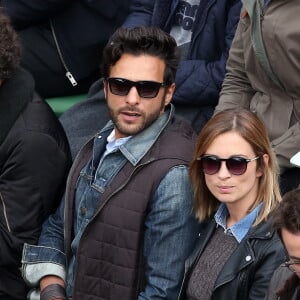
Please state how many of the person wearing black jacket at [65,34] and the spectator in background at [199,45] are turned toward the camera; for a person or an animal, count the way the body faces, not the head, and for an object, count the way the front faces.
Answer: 2

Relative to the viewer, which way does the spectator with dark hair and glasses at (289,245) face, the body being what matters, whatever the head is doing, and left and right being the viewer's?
facing the viewer and to the left of the viewer

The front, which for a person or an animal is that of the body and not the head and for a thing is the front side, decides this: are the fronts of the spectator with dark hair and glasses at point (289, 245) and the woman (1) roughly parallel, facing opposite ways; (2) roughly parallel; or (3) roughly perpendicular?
roughly parallel

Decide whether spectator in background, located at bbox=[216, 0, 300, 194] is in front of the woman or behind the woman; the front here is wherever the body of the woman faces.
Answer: behind

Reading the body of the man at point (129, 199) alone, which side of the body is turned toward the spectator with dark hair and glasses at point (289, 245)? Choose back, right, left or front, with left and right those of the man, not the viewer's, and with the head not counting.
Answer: left

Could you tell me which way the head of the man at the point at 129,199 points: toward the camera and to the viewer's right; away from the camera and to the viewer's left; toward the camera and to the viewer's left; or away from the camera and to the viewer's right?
toward the camera and to the viewer's left

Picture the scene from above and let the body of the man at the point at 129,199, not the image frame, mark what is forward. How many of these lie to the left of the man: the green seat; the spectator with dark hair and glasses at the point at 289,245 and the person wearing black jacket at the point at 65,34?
1

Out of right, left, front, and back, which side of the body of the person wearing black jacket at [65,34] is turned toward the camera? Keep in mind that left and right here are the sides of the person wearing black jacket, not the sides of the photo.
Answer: front

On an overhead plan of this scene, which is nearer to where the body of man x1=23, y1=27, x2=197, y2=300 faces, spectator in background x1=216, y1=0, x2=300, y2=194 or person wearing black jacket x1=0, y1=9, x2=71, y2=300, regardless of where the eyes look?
the person wearing black jacket

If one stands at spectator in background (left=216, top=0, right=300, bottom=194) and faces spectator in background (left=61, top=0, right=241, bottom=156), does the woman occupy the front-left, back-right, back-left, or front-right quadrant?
front-left

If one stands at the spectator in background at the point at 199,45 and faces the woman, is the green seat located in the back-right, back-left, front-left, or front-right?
back-right

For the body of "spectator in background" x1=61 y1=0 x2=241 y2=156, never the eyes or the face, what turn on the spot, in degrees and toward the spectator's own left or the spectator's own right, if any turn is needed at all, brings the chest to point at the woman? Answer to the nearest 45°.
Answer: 0° — they already face them

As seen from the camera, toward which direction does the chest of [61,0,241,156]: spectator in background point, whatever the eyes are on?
toward the camera
